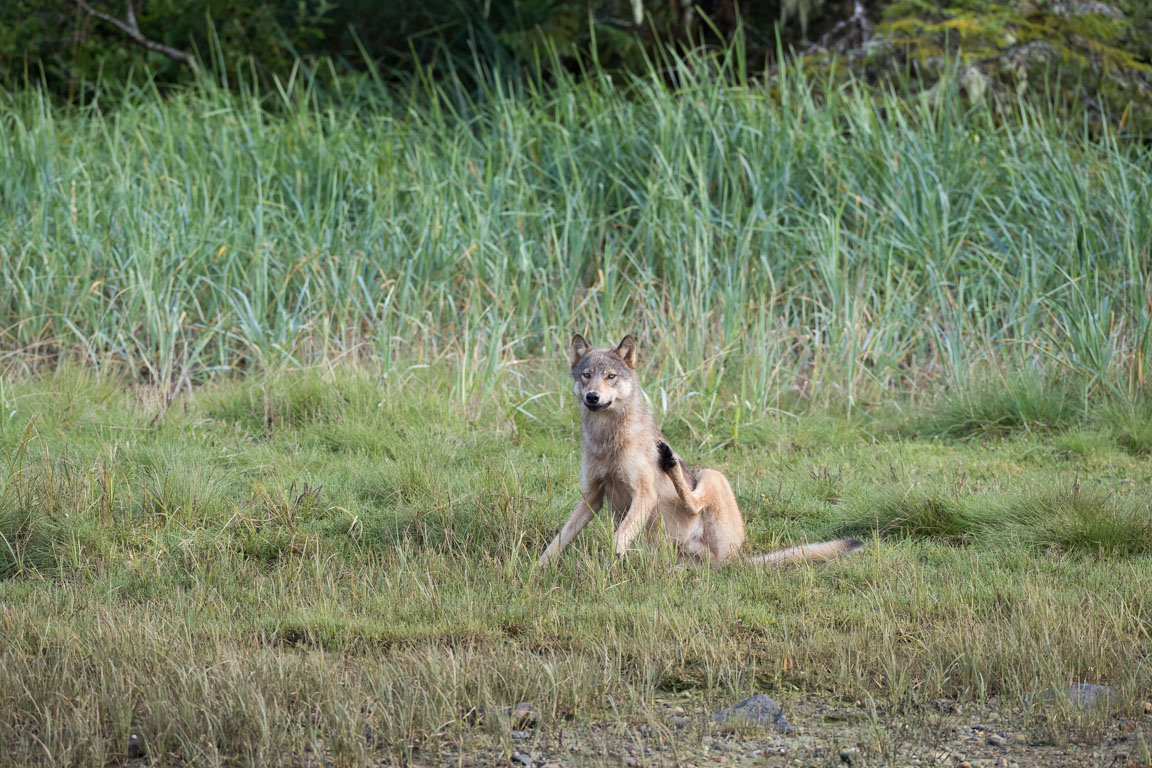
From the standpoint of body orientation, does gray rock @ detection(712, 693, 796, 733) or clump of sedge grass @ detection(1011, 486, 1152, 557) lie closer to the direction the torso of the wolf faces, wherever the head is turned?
the gray rock

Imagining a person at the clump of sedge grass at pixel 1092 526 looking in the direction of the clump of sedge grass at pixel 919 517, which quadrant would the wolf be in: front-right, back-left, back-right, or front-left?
front-left

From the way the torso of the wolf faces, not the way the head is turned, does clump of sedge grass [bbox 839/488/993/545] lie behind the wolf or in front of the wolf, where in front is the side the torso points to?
behind

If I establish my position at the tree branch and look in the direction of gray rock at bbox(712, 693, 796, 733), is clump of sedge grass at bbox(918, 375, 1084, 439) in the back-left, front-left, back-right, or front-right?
front-left

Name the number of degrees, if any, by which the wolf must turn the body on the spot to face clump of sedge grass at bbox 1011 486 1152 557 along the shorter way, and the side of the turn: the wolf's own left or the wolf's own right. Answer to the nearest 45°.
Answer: approximately 135° to the wolf's own left

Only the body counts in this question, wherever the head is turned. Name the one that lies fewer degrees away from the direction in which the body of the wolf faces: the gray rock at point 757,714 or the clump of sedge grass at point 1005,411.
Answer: the gray rock

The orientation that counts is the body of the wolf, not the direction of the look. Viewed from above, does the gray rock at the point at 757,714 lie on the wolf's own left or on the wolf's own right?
on the wolf's own left

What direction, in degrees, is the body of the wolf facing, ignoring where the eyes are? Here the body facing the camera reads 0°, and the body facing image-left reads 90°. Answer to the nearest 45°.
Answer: approximately 45°

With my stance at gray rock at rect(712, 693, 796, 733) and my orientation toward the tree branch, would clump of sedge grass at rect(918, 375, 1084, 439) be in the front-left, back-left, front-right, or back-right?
front-right

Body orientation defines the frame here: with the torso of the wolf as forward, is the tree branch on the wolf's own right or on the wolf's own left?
on the wolf's own right

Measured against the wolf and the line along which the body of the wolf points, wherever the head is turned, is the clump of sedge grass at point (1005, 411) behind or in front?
behind
